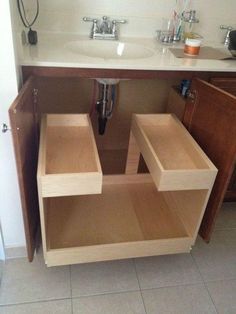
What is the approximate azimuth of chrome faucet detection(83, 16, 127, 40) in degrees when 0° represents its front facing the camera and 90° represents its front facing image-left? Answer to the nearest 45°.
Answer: approximately 0°

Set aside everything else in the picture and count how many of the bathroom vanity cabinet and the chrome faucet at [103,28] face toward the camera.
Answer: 2

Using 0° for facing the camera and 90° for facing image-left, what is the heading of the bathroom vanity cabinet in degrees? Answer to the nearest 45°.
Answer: approximately 0°
